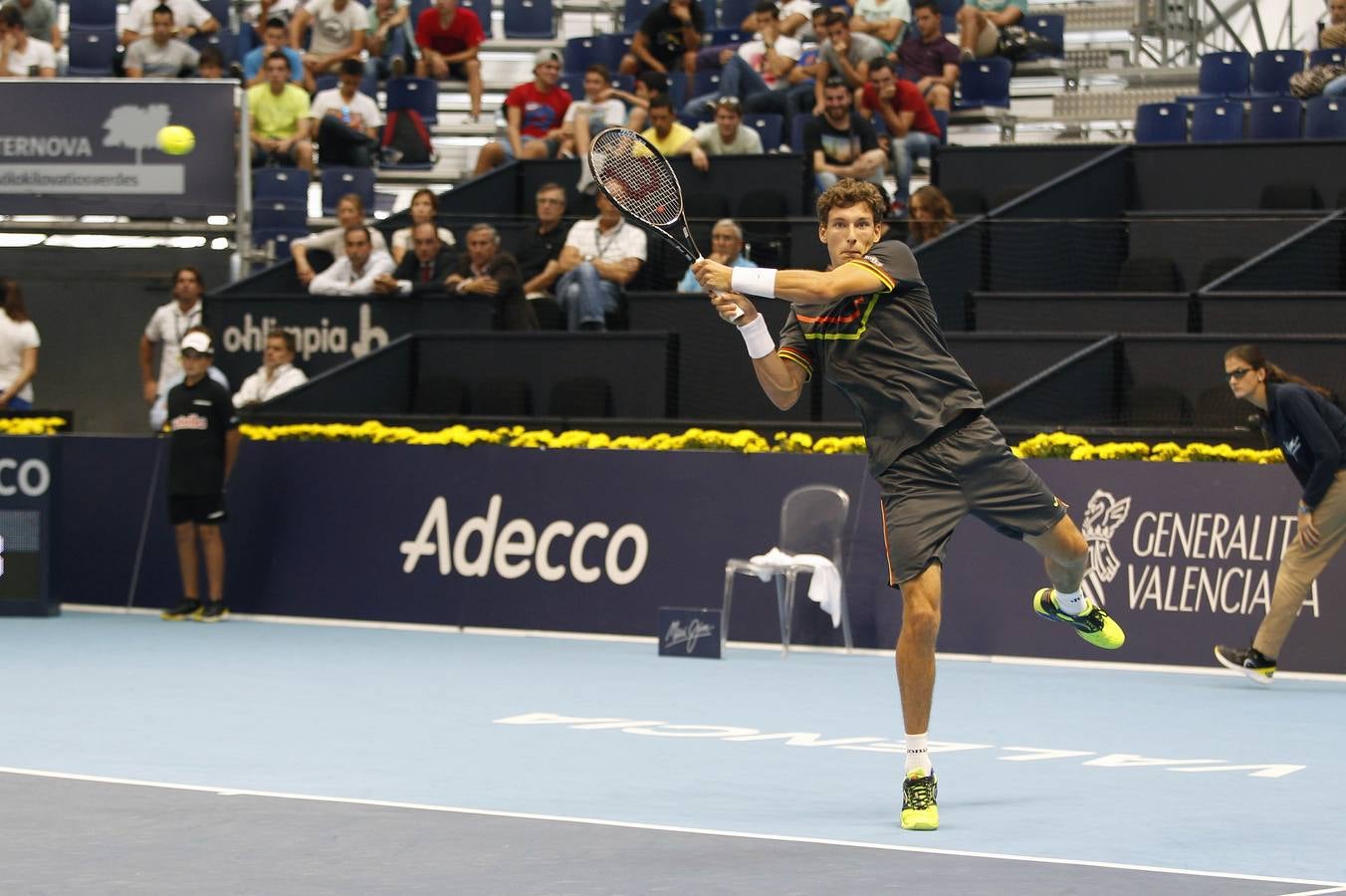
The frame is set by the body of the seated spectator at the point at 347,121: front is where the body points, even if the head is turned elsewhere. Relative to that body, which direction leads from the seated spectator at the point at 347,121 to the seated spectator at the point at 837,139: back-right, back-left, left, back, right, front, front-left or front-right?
front-left

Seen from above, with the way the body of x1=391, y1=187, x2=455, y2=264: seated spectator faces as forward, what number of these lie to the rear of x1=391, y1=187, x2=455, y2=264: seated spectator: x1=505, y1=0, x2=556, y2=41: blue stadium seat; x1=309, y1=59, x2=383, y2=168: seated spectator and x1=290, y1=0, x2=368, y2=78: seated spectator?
3

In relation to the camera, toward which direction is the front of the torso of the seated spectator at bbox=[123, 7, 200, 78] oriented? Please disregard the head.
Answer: toward the camera

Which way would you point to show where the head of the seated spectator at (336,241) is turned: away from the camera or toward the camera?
toward the camera

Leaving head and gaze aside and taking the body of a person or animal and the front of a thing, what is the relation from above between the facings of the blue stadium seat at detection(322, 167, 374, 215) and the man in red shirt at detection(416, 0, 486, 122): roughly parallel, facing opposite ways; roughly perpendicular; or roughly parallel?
roughly parallel

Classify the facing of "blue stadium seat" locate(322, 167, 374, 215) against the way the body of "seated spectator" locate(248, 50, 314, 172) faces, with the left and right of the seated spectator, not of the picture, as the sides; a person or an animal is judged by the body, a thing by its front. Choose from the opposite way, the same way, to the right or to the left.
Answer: the same way

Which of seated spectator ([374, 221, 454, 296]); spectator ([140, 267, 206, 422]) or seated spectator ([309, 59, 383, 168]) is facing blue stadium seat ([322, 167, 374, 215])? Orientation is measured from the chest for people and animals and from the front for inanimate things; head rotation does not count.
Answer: seated spectator ([309, 59, 383, 168])

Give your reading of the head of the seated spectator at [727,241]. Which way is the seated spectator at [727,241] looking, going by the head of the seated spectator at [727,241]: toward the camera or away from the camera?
toward the camera

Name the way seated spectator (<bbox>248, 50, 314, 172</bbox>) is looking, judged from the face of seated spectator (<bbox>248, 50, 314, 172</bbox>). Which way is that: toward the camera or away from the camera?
toward the camera

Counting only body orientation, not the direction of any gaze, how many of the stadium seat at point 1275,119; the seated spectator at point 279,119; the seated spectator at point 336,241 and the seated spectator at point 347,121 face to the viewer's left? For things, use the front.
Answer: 0

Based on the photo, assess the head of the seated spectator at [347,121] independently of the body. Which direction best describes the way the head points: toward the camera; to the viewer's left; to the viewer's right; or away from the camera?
toward the camera

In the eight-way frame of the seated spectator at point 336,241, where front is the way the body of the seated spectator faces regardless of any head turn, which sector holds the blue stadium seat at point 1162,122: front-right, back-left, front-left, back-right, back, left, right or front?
left

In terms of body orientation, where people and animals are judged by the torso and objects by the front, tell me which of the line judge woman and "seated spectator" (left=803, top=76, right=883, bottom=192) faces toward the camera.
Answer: the seated spectator

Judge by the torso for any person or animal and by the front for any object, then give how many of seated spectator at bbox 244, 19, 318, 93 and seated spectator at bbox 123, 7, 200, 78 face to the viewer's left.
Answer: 0

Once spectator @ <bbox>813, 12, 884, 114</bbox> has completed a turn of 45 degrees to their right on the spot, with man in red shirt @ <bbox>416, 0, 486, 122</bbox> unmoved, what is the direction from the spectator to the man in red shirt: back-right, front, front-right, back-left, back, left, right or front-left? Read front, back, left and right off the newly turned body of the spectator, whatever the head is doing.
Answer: front-right

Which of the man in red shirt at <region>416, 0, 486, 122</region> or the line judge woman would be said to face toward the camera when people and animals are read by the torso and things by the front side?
the man in red shirt

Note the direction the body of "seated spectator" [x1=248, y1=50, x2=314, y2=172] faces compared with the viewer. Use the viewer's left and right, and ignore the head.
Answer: facing the viewer

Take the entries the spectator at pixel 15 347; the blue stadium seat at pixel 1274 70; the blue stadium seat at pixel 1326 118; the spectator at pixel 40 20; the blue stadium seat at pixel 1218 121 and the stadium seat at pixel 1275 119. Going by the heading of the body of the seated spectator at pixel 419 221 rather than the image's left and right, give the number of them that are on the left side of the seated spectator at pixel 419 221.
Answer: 4

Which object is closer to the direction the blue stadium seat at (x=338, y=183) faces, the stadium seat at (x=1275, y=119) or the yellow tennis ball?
the yellow tennis ball

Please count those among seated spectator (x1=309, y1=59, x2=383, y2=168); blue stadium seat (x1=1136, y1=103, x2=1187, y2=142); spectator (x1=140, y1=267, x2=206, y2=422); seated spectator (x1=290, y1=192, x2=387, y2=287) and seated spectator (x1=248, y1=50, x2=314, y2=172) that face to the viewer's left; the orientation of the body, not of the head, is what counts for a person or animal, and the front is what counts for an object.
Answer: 0

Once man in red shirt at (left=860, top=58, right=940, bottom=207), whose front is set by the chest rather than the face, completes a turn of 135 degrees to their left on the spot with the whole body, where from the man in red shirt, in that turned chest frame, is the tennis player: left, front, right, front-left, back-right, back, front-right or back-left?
right

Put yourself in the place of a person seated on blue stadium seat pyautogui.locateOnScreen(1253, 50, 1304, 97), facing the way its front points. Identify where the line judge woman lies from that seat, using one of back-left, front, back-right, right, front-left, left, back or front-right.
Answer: front

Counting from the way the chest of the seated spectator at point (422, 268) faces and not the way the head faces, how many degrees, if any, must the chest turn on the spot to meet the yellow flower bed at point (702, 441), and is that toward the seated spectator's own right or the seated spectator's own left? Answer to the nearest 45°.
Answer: approximately 90° to the seated spectator's own left
